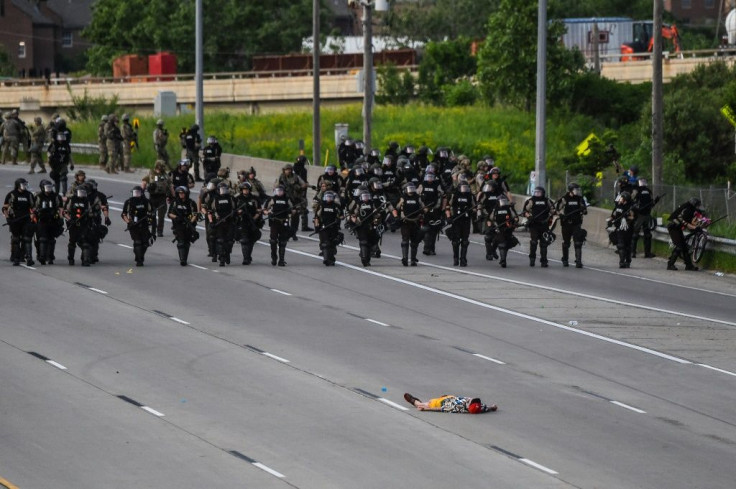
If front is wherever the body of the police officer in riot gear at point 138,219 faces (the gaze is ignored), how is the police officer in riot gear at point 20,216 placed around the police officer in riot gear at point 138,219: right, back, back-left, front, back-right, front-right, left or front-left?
right

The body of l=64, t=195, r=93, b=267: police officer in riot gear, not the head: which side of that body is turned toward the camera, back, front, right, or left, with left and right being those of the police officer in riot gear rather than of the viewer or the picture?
front

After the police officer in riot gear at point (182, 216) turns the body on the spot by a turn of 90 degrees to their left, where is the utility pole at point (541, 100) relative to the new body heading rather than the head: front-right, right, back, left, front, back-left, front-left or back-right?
front-left

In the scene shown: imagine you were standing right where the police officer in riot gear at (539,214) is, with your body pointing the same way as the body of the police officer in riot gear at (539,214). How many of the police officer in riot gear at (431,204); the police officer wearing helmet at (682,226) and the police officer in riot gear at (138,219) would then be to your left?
1

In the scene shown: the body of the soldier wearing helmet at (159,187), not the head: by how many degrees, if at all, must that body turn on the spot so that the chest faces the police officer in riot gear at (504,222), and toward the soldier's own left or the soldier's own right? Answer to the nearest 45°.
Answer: approximately 45° to the soldier's own left

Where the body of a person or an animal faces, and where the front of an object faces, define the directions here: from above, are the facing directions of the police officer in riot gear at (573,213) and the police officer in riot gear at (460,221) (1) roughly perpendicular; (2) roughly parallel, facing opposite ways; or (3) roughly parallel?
roughly parallel

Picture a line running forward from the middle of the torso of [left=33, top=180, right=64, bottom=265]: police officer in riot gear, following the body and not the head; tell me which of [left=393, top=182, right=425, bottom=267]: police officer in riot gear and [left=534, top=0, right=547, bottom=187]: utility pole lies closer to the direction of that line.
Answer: the police officer in riot gear

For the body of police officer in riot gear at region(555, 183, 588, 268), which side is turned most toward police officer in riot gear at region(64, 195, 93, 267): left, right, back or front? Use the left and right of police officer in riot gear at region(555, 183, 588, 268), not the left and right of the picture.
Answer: right

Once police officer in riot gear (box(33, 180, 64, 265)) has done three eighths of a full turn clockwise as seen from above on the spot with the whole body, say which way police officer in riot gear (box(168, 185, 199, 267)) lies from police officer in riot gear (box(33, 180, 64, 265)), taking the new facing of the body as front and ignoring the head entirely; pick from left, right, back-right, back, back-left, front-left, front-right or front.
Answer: back-right

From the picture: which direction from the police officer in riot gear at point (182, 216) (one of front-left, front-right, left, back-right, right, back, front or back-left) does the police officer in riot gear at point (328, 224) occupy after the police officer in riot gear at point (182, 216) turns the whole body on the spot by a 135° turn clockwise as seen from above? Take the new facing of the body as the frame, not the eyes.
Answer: back-right

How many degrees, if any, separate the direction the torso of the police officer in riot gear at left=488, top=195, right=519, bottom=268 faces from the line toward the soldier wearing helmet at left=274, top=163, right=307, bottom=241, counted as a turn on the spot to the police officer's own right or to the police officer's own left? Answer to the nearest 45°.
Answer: approximately 135° to the police officer's own right

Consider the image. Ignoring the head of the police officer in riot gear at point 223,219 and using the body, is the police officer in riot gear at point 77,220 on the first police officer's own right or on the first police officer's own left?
on the first police officer's own right

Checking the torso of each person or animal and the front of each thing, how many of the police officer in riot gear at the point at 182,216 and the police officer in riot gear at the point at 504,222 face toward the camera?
2

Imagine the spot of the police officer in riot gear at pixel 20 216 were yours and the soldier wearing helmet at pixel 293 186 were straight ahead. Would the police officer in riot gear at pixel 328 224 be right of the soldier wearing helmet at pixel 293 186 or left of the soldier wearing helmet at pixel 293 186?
right

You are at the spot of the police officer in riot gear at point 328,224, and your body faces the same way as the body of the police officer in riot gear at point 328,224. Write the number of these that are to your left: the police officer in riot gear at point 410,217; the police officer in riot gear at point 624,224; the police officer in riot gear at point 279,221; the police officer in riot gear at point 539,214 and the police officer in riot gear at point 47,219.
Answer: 3

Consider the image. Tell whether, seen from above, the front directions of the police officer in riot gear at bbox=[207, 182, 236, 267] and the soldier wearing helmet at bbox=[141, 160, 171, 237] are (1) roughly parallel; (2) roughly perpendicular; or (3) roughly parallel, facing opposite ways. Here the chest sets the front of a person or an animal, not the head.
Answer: roughly parallel

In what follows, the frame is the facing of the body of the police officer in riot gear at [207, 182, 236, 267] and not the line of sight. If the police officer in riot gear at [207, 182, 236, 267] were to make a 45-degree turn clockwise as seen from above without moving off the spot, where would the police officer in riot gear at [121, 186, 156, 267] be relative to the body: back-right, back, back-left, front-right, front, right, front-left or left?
front-right
